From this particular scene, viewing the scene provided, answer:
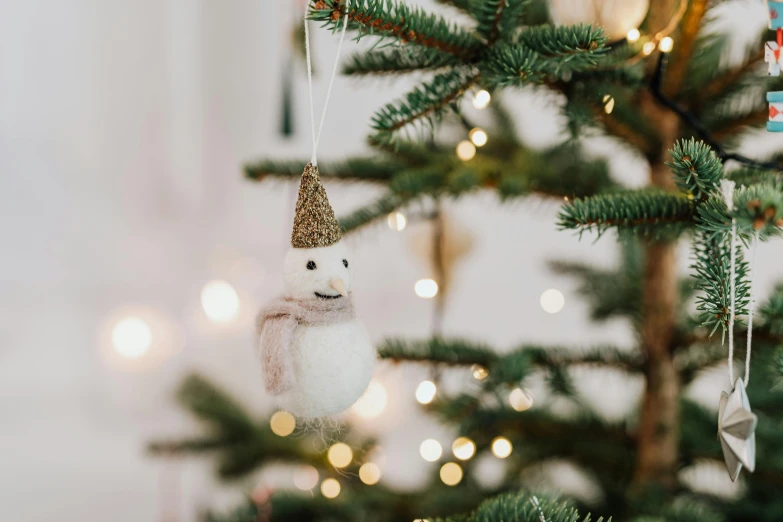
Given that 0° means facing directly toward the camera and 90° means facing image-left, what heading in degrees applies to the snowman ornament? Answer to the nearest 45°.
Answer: approximately 315°
